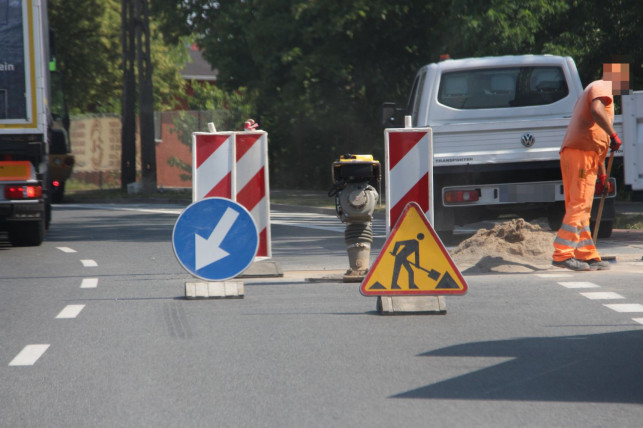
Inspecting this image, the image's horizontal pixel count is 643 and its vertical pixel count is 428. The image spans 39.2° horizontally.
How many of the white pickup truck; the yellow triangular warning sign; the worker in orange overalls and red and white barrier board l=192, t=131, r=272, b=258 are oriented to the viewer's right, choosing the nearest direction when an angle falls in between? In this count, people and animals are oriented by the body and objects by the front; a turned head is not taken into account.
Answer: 1

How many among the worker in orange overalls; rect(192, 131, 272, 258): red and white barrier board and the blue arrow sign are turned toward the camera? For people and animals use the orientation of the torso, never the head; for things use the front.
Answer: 2

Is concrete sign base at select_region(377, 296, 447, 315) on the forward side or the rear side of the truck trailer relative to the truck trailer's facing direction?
on the rear side

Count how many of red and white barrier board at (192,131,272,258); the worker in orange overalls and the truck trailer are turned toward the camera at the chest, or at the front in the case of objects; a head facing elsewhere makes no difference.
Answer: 1

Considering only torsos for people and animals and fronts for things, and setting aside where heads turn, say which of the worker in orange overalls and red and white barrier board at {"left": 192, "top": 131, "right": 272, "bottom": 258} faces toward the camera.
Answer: the red and white barrier board

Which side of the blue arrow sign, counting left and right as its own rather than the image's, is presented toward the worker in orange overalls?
left

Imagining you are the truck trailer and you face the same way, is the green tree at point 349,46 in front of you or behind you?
in front

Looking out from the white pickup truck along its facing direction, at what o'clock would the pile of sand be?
The pile of sand is roughly at 6 o'clock from the white pickup truck.

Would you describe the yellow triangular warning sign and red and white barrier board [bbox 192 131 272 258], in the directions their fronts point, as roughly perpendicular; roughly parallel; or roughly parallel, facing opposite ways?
roughly parallel

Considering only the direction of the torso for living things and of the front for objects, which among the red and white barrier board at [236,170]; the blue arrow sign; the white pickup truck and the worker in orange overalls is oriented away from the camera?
the white pickup truck

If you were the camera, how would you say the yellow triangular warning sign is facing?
facing the viewer

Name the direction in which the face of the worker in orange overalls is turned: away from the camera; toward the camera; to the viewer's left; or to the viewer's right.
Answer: to the viewer's right

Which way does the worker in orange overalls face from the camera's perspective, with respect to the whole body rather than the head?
to the viewer's right

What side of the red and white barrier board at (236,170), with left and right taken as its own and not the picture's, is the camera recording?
front

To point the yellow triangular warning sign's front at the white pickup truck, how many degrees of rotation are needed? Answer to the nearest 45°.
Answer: approximately 180°

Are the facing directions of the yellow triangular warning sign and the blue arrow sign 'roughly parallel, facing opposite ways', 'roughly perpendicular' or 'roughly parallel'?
roughly parallel

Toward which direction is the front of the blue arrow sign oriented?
toward the camera

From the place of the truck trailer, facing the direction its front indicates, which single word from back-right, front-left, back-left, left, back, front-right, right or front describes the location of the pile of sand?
back-right

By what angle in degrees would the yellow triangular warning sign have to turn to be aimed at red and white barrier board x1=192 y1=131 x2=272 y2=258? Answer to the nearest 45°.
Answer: approximately 135° to its right

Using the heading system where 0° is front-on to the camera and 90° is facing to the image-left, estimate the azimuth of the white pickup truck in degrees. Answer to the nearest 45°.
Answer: approximately 180°
